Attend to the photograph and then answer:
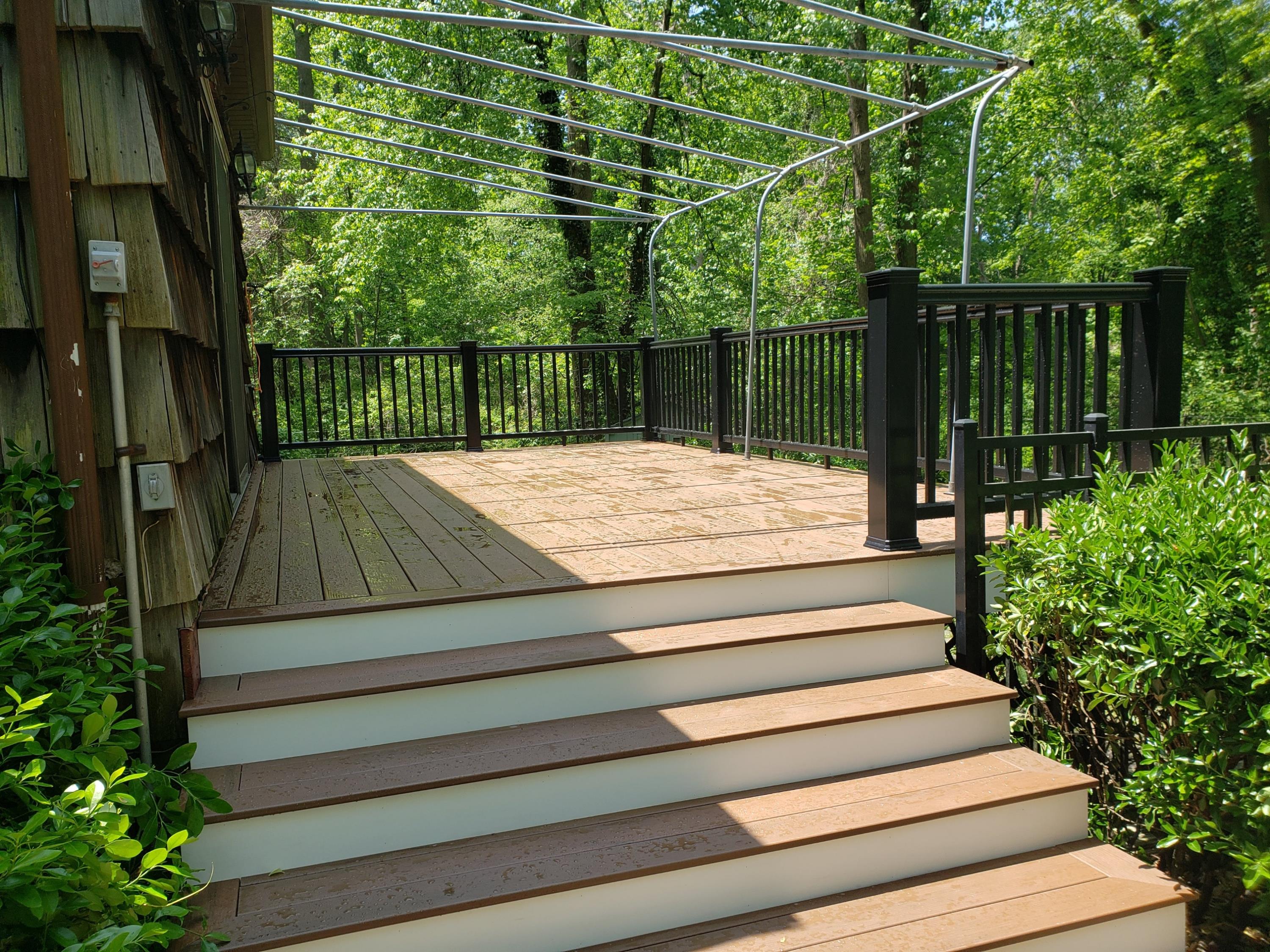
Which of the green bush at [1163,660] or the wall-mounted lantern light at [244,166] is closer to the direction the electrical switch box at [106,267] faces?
the green bush

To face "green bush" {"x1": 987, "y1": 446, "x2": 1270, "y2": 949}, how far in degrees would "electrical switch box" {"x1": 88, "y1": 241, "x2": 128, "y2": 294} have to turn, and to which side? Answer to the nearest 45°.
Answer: approximately 45° to its left
